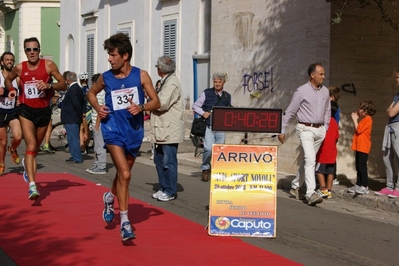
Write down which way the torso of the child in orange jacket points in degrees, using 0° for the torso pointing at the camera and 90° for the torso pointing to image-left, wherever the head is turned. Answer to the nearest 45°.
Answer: approximately 90°

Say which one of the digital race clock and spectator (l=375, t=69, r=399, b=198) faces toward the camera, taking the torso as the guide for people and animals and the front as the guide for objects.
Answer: the digital race clock

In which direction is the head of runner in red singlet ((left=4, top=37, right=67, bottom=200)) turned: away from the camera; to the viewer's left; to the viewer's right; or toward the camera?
toward the camera

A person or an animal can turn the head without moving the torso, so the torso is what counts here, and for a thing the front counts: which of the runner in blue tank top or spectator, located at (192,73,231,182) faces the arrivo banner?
the spectator

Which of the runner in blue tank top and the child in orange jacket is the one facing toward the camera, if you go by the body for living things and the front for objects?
the runner in blue tank top

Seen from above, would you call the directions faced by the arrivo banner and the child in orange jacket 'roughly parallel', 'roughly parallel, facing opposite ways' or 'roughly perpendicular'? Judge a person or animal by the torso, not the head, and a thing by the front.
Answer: roughly perpendicular

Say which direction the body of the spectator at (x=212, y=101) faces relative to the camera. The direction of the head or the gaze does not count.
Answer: toward the camera

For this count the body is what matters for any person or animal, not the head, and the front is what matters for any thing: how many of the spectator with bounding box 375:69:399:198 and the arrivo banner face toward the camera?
1

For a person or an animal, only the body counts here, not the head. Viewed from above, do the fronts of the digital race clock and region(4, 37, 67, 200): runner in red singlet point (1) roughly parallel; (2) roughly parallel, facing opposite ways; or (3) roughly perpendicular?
roughly parallel

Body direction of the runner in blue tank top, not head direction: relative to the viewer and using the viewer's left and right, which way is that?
facing the viewer

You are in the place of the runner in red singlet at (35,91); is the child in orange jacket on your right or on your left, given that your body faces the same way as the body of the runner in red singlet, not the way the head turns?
on your left

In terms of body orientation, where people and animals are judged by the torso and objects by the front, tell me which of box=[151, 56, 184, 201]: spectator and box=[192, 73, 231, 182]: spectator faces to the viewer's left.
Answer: box=[151, 56, 184, 201]: spectator

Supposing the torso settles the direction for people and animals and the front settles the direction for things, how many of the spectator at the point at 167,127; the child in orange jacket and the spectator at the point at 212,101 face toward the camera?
1

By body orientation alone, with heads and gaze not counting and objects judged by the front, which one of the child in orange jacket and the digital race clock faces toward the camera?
the digital race clock

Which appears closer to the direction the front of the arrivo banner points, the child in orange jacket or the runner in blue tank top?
the runner in blue tank top

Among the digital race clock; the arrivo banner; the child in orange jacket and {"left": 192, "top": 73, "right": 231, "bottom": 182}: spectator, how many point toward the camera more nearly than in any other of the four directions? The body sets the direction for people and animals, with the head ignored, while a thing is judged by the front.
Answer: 3

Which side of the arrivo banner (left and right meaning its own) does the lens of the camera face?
front
